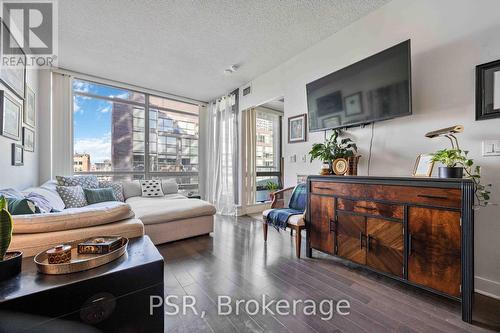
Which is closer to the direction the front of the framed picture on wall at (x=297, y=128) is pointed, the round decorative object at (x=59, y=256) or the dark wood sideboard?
the round decorative object

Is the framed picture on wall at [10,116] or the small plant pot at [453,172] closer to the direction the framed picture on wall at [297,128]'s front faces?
the framed picture on wall

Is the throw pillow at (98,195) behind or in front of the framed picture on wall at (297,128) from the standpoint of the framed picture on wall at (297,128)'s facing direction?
in front

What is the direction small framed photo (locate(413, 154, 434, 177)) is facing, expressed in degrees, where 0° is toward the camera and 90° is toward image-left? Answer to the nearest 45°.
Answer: approximately 45°

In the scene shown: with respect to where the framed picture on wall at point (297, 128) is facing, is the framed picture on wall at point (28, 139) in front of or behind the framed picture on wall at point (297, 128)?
in front

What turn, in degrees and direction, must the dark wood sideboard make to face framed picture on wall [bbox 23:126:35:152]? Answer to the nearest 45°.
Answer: approximately 45° to its right

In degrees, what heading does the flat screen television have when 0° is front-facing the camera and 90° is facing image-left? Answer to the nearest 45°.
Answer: approximately 45°
